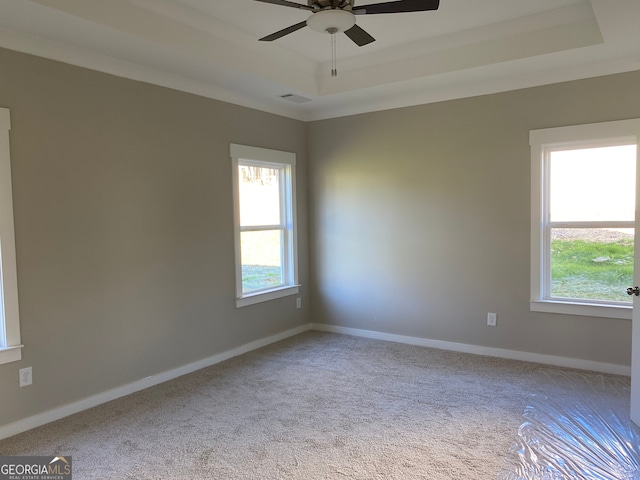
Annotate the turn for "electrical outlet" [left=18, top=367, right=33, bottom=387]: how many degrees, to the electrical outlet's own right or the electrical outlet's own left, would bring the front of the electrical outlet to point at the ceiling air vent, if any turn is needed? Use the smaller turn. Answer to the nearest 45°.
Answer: approximately 45° to the electrical outlet's own left

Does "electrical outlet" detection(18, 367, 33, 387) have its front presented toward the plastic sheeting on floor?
yes

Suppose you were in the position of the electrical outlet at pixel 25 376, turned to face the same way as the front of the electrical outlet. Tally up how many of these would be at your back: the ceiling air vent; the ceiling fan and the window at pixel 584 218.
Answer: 0

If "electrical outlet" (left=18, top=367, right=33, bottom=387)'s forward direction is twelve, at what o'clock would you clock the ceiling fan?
The ceiling fan is roughly at 12 o'clock from the electrical outlet.

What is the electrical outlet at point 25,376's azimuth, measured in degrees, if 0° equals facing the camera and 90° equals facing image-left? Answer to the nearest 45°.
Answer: approximately 315°

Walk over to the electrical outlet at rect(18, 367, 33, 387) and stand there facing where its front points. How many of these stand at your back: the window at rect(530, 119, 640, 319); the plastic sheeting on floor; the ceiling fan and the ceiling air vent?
0

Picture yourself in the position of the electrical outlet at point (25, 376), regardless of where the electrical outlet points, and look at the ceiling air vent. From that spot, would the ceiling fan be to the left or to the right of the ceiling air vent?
right

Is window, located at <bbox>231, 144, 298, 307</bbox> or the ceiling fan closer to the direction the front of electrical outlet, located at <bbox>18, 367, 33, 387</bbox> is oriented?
the ceiling fan

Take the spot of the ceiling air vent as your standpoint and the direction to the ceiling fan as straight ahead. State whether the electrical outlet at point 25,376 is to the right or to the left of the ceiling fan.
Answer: right

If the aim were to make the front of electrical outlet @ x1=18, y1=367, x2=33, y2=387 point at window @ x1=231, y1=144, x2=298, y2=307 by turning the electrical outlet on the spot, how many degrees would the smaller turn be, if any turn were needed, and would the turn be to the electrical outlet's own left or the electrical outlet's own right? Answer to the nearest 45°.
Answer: approximately 45° to the electrical outlet's own left

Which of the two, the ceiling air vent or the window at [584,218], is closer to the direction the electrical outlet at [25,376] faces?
the window

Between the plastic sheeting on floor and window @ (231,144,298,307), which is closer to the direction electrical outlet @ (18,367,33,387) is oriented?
the plastic sheeting on floor

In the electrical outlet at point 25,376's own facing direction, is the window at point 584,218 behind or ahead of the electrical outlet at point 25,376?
ahead
